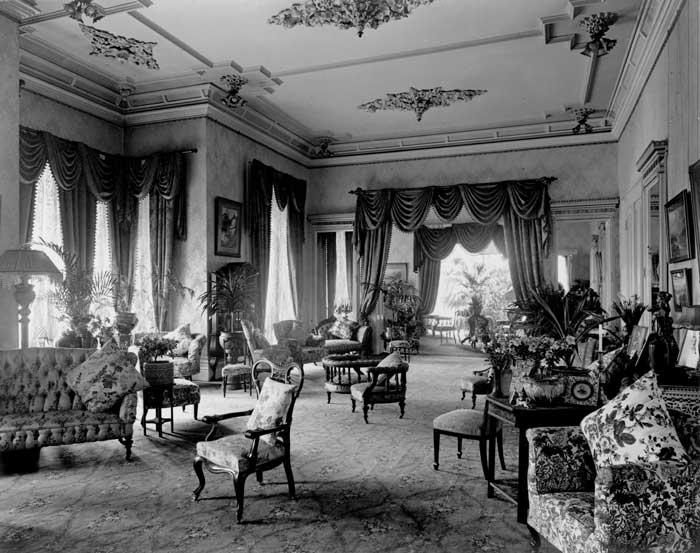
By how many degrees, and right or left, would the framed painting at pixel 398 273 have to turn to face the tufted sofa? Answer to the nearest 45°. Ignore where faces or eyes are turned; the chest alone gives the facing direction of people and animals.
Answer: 0° — it already faces it

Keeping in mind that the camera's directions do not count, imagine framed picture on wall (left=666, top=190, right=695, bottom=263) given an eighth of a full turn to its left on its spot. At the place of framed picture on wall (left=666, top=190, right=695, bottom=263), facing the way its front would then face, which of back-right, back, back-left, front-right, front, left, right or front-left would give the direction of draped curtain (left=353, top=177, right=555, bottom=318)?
back-right

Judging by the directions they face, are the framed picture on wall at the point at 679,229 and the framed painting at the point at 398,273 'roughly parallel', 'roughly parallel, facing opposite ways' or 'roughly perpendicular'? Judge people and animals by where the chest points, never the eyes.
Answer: roughly perpendicular

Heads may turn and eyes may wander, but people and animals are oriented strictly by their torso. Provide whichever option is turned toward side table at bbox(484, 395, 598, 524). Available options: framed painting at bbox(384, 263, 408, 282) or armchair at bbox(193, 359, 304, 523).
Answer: the framed painting

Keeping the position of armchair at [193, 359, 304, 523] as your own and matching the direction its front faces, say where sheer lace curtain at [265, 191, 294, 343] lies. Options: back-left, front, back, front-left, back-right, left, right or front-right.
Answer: back-right

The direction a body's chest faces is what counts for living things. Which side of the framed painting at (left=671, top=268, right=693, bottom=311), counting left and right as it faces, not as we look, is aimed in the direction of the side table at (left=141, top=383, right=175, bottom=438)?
front

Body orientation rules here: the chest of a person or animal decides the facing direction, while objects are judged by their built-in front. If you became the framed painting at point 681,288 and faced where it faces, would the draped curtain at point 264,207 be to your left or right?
on your right

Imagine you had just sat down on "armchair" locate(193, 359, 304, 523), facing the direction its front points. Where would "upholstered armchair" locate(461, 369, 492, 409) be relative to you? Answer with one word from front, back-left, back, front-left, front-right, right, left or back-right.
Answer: back

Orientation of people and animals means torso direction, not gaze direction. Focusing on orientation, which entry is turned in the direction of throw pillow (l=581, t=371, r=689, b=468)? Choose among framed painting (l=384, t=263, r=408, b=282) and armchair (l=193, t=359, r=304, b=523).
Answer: the framed painting

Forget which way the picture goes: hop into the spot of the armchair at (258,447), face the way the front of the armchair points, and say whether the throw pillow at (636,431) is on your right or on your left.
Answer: on your left

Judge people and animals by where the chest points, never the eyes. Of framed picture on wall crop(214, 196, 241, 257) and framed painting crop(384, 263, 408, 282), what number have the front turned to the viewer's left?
0
